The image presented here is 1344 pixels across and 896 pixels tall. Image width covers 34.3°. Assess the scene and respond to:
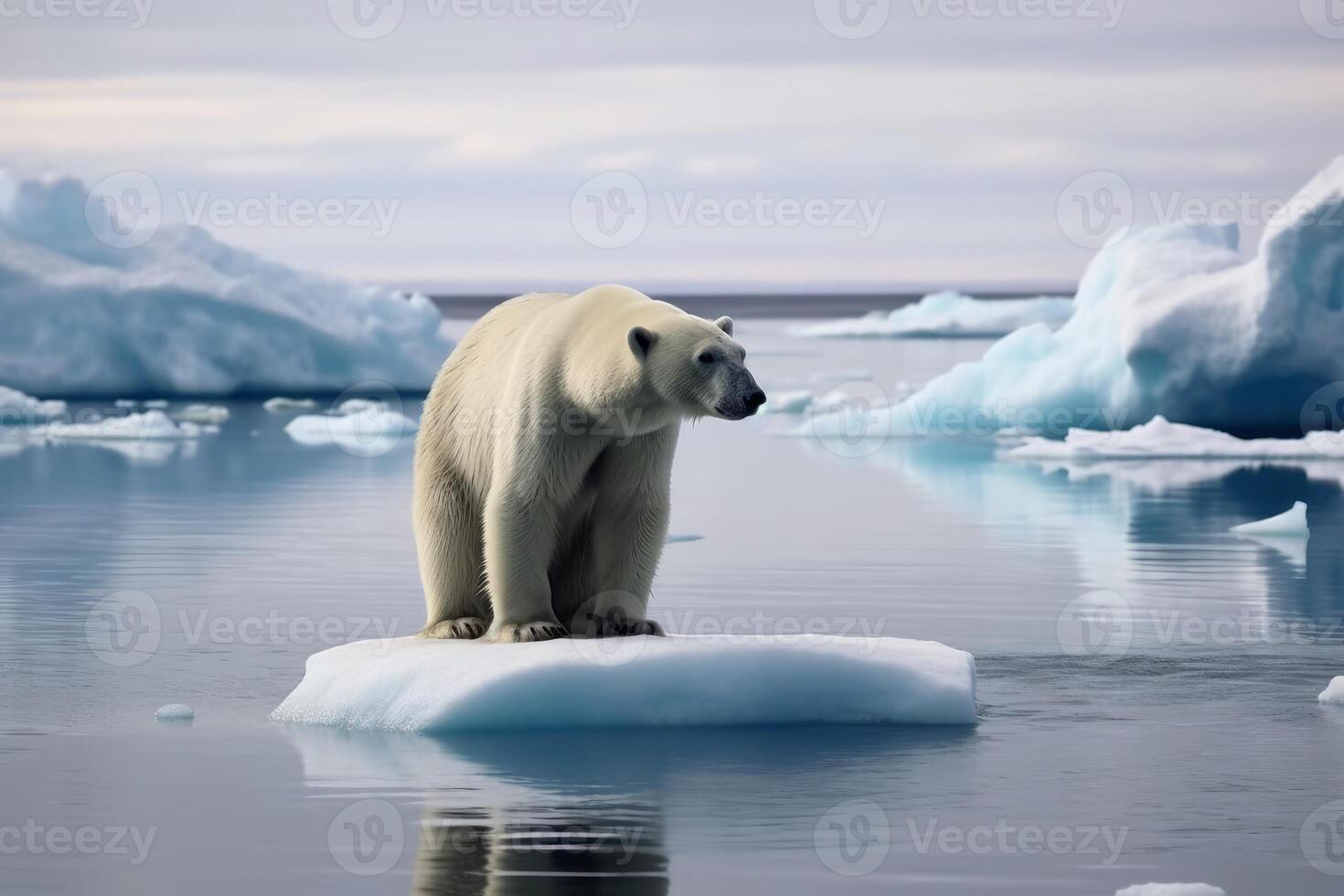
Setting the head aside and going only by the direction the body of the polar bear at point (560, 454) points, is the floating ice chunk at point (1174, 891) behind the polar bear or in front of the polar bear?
in front

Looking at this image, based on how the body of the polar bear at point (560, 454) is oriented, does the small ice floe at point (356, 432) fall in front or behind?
behind

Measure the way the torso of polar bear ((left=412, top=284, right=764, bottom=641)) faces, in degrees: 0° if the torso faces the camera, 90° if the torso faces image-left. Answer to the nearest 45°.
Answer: approximately 315°

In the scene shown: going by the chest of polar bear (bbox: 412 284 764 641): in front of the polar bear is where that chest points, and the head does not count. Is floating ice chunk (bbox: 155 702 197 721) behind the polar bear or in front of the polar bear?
behind

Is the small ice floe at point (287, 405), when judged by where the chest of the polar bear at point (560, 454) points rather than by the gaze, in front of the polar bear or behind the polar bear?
behind

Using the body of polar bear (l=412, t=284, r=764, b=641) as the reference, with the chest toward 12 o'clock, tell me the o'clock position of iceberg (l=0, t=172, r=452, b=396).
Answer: The iceberg is roughly at 7 o'clock from the polar bear.

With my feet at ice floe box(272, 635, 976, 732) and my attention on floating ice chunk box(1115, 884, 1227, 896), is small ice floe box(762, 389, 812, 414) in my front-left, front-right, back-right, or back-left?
back-left

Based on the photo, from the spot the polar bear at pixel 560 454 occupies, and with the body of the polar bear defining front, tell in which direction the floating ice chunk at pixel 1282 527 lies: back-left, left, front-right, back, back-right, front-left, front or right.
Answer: left

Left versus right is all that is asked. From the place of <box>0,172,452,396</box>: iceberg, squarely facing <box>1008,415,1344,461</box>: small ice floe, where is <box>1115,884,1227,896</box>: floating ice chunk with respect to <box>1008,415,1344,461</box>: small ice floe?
right
